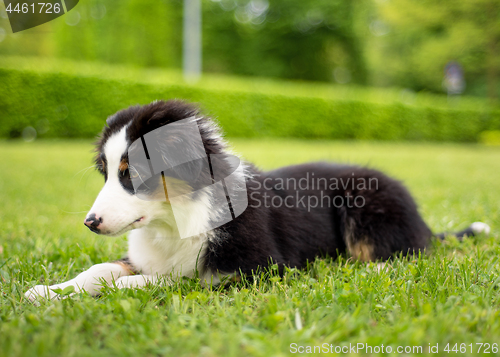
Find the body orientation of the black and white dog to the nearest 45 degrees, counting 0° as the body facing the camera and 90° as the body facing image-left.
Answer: approximately 90°

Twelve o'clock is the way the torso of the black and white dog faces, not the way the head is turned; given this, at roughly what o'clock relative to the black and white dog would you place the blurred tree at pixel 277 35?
The blurred tree is roughly at 3 o'clock from the black and white dog.

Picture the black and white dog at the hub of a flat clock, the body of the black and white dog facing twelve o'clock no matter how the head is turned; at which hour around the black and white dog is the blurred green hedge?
The blurred green hedge is roughly at 3 o'clock from the black and white dog.

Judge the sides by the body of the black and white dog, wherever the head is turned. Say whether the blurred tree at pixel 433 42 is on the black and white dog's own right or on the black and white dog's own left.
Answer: on the black and white dog's own right
